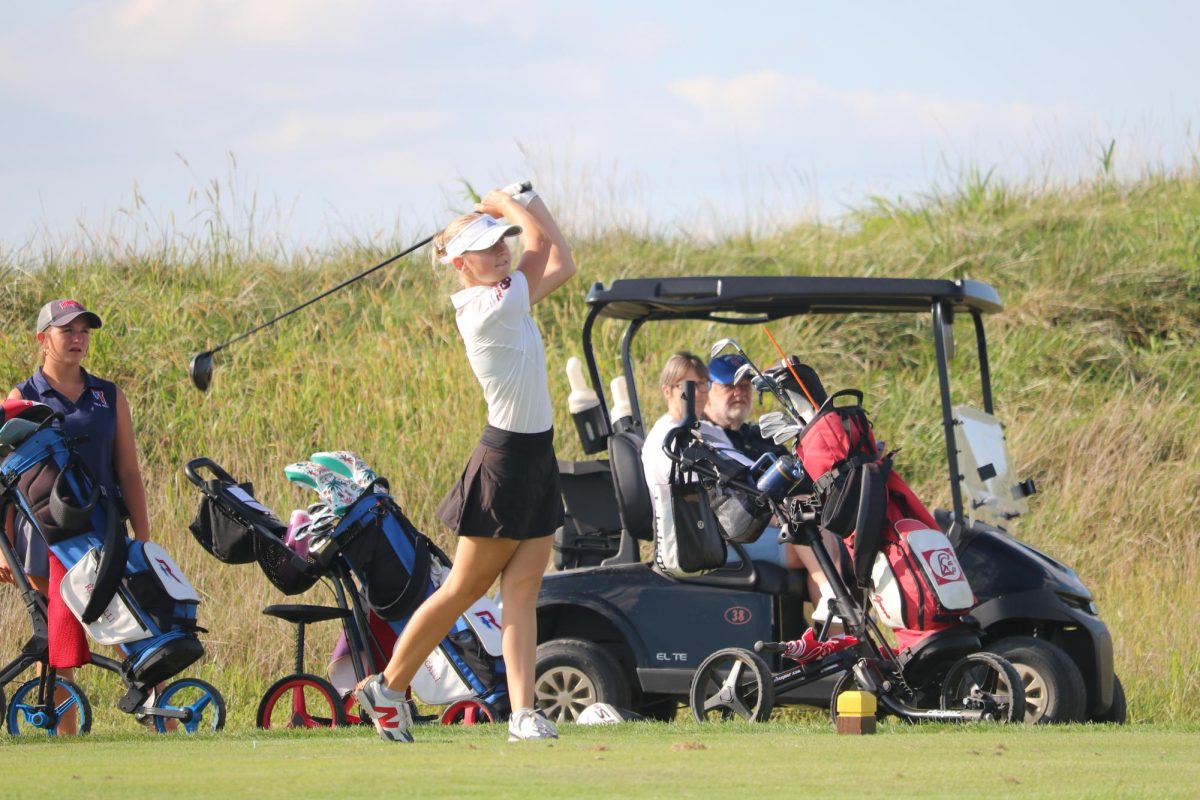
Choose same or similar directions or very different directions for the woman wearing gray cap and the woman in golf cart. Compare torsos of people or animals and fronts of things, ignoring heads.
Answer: same or similar directions

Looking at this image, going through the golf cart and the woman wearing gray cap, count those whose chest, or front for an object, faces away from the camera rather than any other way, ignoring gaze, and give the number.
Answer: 0

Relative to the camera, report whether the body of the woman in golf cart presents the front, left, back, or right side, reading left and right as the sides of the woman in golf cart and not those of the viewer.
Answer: right

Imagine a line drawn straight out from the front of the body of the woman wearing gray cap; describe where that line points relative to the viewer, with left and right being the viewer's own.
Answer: facing the viewer and to the right of the viewer

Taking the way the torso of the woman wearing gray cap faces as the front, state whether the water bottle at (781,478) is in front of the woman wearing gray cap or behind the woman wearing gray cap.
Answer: in front

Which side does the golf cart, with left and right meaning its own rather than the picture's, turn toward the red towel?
back

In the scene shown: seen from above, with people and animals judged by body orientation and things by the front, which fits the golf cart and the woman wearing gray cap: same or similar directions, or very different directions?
same or similar directions

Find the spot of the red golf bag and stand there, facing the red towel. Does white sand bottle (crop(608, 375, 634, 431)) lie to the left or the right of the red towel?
right

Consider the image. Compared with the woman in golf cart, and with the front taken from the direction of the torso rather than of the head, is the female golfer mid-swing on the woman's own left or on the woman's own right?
on the woman's own right

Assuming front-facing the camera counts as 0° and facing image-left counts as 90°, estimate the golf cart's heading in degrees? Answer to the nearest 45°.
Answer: approximately 270°

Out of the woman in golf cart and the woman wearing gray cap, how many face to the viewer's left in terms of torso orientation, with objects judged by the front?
0

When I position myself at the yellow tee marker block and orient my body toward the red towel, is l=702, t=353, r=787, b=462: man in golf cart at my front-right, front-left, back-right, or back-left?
front-right

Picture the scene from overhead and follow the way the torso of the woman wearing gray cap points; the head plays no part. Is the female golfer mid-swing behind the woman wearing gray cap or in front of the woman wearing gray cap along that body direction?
in front

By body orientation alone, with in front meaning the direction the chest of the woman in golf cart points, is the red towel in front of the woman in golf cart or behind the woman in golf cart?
behind

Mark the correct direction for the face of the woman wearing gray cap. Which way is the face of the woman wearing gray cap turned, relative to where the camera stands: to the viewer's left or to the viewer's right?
to the viewer's right
